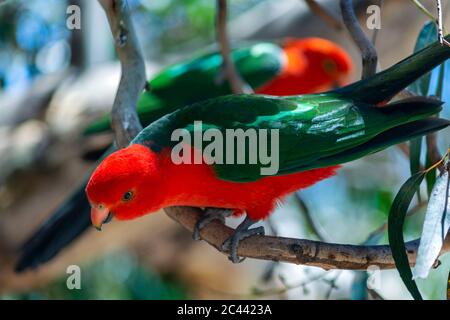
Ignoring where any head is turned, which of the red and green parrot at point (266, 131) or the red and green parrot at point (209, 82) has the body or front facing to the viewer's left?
the red and green parrot at point (266, 131)

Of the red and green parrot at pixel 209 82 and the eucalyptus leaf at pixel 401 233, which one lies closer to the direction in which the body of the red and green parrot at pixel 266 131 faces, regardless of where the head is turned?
the red and green parrot

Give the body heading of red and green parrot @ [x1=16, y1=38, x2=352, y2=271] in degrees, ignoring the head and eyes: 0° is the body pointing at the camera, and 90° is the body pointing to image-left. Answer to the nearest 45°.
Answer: approximately 270°

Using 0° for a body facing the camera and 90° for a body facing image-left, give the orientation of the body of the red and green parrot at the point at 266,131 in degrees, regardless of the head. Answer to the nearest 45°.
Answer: approximately 90°

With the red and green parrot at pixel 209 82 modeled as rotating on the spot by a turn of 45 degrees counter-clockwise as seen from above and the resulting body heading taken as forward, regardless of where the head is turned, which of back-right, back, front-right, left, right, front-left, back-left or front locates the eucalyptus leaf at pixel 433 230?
back-right

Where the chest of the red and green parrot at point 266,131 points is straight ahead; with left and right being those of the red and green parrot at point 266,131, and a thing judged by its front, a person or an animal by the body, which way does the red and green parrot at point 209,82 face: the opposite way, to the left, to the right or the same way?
the opposite way

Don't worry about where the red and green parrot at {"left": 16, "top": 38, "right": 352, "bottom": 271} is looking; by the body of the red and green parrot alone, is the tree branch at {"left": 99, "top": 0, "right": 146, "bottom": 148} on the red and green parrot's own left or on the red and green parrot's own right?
on the red and green parrot's own right

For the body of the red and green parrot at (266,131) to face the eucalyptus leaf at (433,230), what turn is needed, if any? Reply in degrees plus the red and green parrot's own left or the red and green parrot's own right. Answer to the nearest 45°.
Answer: approximately 135° to the red and green parrot's own left

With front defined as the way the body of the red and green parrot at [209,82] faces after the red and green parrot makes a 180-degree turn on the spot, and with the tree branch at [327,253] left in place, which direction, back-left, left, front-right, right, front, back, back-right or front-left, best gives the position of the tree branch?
left

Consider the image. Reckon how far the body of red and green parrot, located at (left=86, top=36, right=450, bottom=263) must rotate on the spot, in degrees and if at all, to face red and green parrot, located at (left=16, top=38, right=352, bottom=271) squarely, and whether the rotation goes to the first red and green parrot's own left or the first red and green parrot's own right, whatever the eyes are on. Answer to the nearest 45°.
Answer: approximately 90° to the first red and green parrot's own right

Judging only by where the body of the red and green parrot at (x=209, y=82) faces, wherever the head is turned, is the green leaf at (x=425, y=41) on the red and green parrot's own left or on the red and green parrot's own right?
on the red and green parrot's own right

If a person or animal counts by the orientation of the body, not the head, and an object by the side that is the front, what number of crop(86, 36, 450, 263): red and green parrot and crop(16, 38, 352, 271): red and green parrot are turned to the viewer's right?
1
